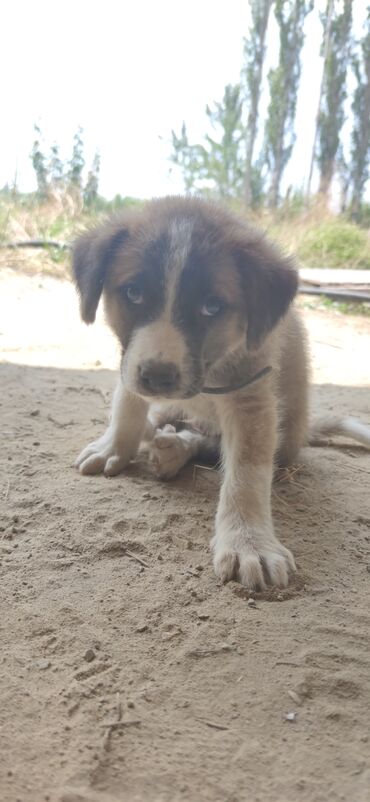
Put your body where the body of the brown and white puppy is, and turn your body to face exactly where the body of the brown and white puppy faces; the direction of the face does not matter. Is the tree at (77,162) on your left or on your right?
on your right

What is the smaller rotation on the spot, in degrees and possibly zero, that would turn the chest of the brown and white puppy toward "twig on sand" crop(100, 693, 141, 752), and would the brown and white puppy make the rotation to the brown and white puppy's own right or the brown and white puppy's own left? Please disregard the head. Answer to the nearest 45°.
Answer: approximately 45° to the brown and white puppy's own left

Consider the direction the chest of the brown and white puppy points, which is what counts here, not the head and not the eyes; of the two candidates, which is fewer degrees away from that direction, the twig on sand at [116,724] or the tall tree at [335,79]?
the twig on sand

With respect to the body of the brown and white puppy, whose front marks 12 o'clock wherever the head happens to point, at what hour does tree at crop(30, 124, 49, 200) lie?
The tree is roughly at 4 o'clock from the brown and white puppy.

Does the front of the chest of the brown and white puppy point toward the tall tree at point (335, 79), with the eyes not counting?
no

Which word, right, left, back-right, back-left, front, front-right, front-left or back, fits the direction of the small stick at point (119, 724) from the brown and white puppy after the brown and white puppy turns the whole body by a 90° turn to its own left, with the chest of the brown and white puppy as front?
front-right

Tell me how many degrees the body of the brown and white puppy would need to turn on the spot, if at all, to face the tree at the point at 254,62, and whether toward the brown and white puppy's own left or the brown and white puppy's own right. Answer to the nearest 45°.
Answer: approximately 135° to the brown and white puppy's own right

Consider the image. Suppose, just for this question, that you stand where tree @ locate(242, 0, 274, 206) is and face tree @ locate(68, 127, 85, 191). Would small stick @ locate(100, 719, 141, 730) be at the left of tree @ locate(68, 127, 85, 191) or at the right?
left

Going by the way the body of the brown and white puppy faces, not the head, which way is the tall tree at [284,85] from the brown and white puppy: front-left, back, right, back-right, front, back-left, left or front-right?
back-right

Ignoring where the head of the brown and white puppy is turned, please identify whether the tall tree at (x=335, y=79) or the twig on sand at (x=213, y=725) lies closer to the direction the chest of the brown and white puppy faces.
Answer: the twig on sand

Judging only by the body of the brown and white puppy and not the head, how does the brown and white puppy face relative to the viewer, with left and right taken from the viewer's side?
facing the viewer and to the left of the viewer

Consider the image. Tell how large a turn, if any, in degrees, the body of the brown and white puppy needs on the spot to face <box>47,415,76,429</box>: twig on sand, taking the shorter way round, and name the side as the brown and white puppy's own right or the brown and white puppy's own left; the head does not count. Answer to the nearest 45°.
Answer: approximately 90° to the brown and white puppy's own right
